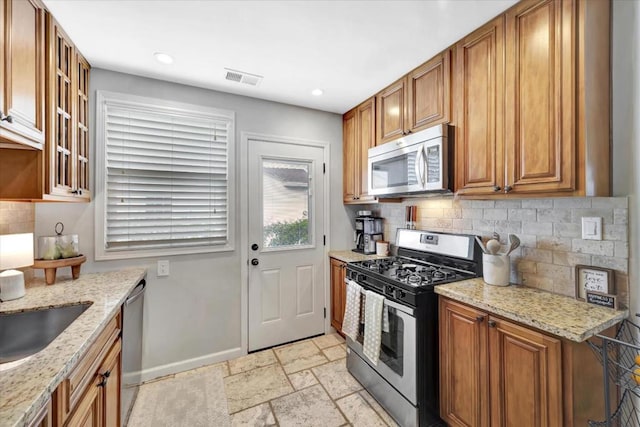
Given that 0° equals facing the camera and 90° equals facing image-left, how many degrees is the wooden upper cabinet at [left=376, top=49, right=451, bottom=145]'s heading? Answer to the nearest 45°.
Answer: approximately 45°

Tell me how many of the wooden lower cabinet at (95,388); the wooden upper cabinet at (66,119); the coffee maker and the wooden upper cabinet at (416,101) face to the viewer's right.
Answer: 2

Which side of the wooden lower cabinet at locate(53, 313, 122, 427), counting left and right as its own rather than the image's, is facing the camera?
right

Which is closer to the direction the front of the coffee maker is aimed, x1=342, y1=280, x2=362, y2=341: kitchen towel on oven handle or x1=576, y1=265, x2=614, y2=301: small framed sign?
the kitchen towel on oven handle

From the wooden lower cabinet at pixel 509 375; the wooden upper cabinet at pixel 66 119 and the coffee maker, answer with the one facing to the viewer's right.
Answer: the wooden upper cabinet

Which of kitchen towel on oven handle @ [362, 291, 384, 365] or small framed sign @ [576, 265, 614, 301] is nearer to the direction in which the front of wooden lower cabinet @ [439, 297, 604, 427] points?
the kitchen towel on oven handle

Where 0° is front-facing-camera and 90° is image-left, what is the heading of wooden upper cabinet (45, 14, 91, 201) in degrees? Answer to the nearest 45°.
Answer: approximately 270°
